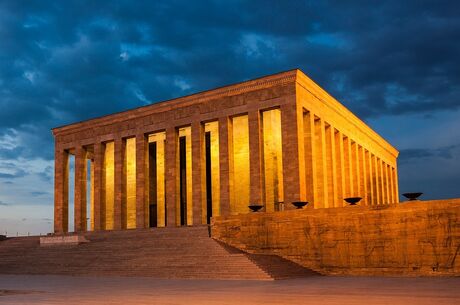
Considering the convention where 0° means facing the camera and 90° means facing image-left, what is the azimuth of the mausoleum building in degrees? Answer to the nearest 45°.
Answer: approximately 45°
